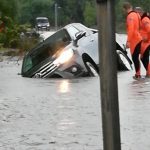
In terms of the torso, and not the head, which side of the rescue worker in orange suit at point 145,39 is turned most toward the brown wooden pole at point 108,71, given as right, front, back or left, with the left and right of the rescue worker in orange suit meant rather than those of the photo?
left

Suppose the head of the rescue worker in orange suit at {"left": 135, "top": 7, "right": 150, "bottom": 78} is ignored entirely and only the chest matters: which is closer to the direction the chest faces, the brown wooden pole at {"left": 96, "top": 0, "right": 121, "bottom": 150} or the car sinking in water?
the car sinking in water

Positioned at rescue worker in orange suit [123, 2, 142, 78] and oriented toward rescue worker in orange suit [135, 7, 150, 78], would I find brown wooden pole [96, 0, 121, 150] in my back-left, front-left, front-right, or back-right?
back-right

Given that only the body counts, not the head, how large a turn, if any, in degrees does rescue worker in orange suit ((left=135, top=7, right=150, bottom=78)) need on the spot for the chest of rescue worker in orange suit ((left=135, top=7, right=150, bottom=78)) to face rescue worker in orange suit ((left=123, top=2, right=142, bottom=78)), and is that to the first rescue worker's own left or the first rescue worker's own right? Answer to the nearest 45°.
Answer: approximately 45° to the first rescue worker's own left

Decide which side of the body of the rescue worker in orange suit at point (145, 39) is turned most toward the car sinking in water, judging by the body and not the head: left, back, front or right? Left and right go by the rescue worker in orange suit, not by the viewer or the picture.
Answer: front

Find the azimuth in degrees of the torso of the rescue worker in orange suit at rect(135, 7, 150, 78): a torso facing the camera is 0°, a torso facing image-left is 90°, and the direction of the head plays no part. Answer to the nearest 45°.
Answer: approximately 90°
